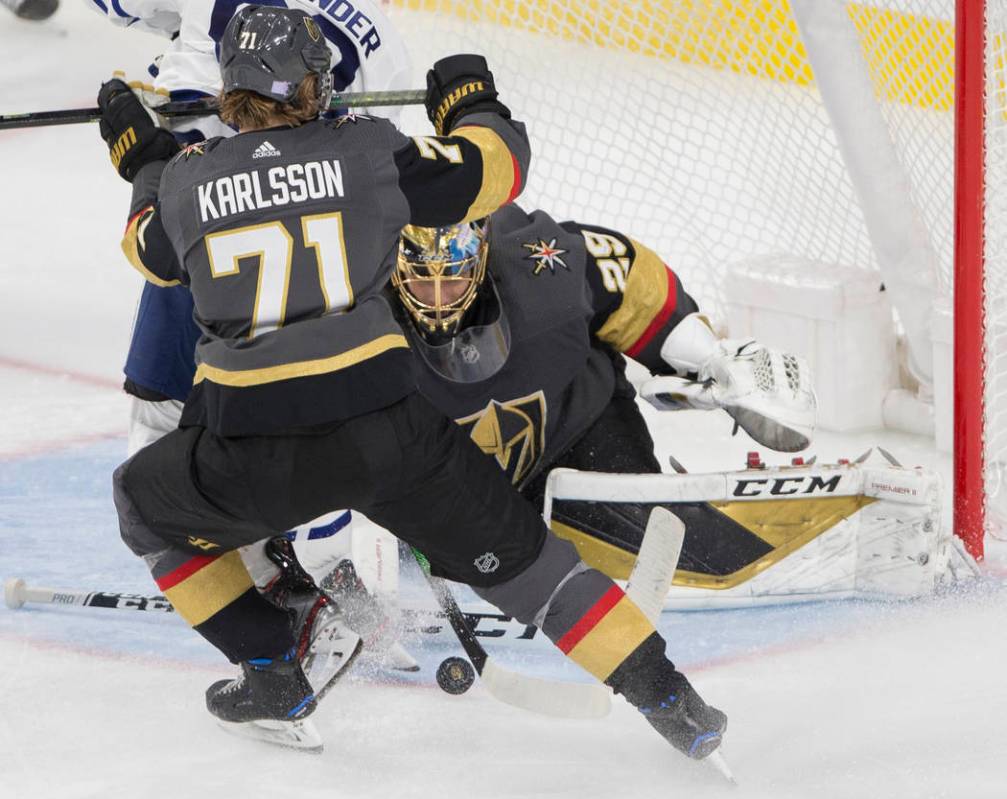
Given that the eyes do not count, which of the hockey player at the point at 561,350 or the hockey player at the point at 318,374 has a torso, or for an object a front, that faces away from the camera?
the hockey player at the point at 318,374

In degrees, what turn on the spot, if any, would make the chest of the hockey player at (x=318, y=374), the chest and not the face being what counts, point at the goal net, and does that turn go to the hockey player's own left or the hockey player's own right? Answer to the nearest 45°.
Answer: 0° — they already face it

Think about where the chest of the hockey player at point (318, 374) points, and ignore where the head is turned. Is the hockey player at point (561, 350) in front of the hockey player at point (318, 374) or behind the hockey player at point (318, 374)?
in front

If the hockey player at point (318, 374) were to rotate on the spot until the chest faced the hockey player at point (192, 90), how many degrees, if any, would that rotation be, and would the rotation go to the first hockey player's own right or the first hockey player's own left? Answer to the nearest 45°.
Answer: approximately 45° to the first hockey player's own left

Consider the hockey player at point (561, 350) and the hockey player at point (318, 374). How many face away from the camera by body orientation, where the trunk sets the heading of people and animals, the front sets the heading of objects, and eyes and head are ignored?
1

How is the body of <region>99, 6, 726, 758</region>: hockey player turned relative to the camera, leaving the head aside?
away from the camera
